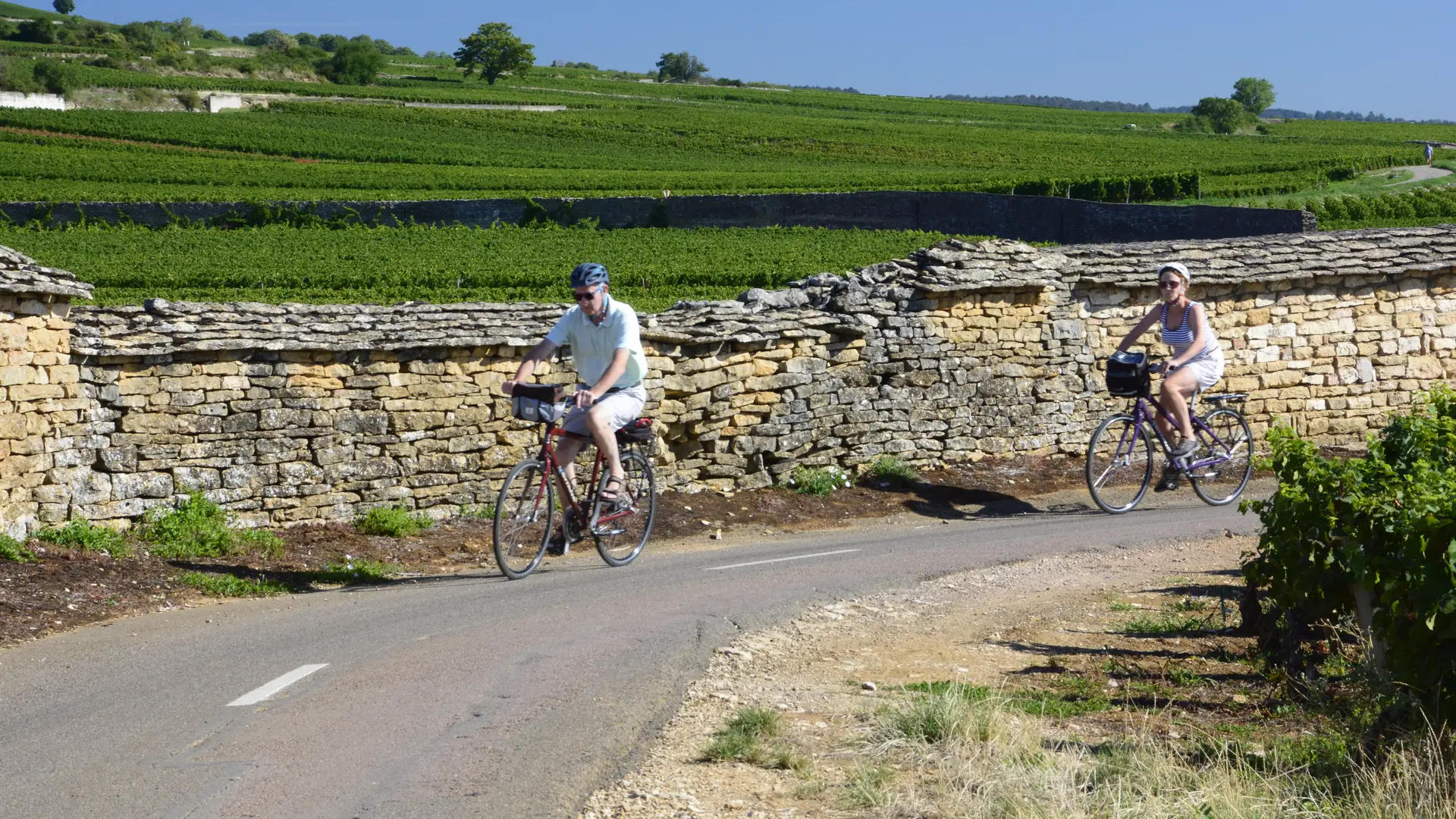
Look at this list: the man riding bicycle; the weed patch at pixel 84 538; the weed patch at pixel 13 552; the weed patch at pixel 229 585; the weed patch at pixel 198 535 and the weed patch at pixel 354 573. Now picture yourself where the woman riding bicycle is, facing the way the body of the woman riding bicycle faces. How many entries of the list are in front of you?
6

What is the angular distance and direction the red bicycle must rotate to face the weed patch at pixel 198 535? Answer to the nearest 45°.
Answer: approximately 45° to its right

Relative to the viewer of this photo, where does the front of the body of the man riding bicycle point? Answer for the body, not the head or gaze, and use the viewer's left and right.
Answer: facing the viewer and to the left of the viewer

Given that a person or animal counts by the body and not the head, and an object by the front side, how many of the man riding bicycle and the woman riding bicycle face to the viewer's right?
0

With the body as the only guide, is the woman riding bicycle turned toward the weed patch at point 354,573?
yes

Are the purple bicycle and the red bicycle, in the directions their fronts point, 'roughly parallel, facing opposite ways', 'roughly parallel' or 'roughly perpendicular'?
roughly parallel

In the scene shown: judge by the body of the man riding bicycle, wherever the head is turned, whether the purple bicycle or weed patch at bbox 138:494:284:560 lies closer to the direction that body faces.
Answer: the weed patch

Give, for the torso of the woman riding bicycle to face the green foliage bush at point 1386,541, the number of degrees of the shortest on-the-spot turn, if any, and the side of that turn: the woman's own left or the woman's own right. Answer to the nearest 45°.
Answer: approximately 45° to the woman's own left

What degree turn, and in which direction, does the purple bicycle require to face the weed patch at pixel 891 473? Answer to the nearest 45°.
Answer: approximately 45° to its right

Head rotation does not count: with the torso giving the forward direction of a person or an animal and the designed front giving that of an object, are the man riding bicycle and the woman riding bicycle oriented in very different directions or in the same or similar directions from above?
same or similar directions

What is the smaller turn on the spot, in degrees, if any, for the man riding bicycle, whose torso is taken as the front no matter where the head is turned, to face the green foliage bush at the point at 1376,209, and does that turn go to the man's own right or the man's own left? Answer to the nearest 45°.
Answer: approximately 180°

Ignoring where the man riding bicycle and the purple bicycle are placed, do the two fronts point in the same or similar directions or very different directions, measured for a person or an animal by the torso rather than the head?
same or similar directions

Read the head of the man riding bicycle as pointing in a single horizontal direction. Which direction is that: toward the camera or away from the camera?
toward the camera

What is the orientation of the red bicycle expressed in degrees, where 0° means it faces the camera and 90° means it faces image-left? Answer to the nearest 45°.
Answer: approximately 45°

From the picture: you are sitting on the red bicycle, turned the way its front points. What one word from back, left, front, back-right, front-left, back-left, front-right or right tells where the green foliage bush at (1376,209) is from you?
back

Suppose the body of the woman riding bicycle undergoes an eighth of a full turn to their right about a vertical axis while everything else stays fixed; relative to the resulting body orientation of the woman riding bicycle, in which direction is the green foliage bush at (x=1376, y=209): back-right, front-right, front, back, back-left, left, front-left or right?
right

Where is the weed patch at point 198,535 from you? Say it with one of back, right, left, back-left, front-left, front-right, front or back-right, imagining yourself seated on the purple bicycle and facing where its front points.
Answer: front
